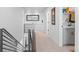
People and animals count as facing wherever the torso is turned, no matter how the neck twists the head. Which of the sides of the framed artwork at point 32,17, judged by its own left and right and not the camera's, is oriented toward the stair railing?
front

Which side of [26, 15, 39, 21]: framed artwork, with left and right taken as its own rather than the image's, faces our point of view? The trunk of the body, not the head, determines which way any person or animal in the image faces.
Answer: front

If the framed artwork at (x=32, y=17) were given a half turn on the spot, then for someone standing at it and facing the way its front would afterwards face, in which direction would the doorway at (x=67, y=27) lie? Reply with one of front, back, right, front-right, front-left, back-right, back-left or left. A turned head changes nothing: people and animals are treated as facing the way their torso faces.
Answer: back
